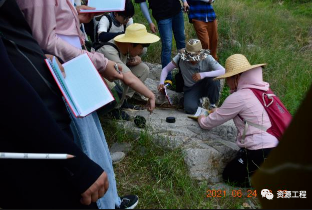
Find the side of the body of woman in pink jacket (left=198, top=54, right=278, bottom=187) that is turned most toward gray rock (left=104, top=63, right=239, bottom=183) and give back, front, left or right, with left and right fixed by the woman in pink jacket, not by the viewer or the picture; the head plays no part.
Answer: front

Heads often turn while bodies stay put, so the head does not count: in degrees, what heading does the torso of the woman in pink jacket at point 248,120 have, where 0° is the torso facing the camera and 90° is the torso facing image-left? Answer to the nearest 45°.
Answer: approximately 90°

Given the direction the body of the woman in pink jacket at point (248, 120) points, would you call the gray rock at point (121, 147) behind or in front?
in front
